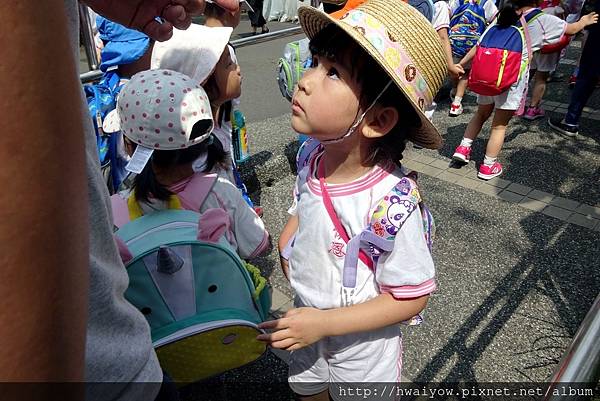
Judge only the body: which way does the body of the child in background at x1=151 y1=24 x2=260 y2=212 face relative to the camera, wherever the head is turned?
to the viewer's right

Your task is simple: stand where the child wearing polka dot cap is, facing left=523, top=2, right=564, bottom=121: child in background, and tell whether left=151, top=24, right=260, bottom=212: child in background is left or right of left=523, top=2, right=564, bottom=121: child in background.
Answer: left

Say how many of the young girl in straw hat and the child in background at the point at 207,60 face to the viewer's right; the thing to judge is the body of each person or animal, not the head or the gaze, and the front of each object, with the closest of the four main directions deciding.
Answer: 1

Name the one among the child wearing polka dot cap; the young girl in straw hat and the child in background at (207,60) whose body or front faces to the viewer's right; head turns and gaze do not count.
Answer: the child in background

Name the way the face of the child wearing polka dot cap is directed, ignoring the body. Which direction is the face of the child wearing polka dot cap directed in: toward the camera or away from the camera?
away from the camera

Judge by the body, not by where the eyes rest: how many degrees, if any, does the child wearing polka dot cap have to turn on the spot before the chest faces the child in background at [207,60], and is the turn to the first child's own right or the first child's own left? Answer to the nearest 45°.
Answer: approximately 45° to the first child's own right

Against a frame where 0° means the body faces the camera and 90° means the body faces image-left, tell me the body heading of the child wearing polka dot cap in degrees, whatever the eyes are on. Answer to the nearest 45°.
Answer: approximately 135°

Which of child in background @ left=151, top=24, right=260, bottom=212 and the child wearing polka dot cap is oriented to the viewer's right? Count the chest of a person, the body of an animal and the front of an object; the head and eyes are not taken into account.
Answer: the child in background

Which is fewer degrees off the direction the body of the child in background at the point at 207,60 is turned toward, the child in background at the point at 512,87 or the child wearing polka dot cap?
the child in background

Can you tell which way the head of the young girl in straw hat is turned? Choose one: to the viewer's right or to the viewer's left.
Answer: to the viewer's left
